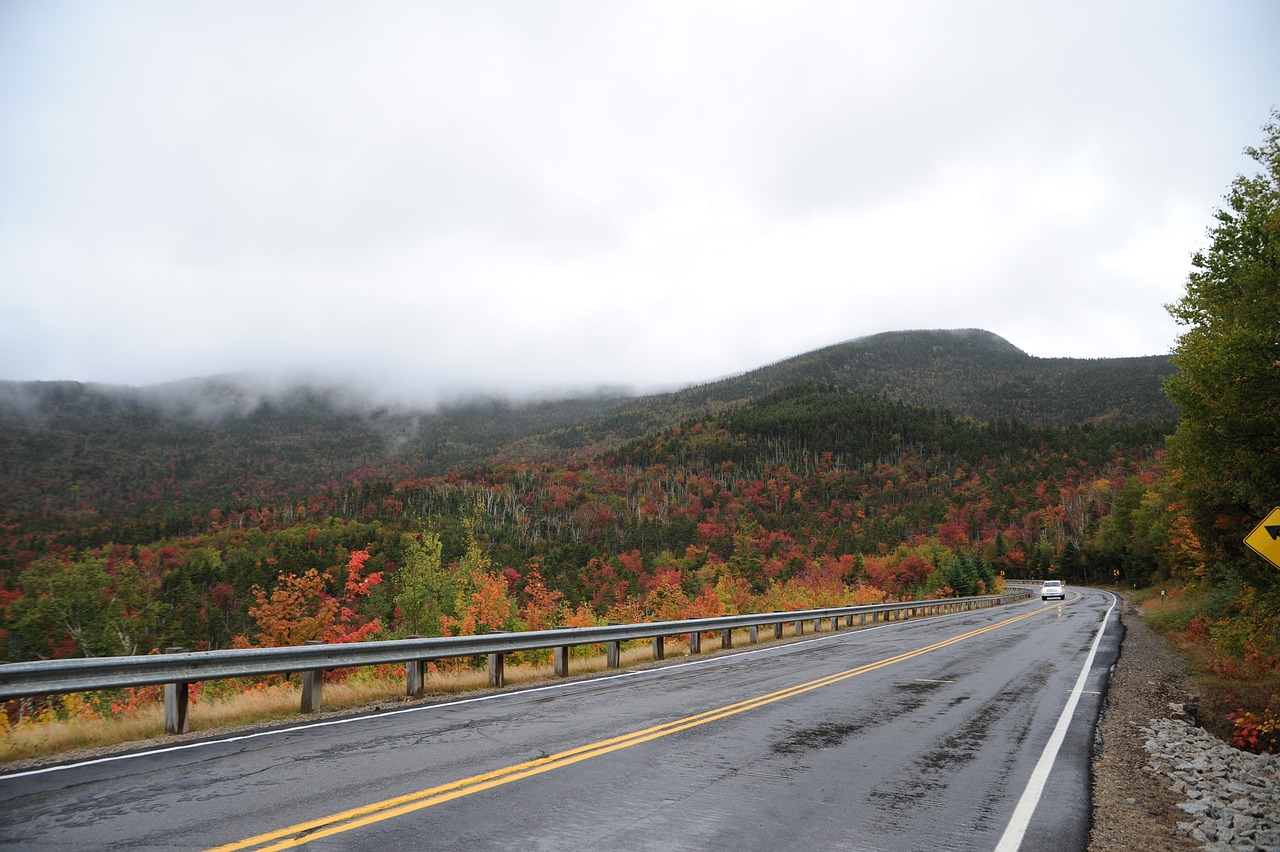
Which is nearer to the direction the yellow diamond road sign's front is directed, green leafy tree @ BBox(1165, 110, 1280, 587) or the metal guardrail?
the metal guardrail

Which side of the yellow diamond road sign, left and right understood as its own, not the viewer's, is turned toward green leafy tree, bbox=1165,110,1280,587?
back

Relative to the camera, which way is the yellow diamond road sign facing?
toward the camera

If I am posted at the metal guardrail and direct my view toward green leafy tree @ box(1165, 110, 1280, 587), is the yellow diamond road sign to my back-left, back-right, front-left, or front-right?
front-right
